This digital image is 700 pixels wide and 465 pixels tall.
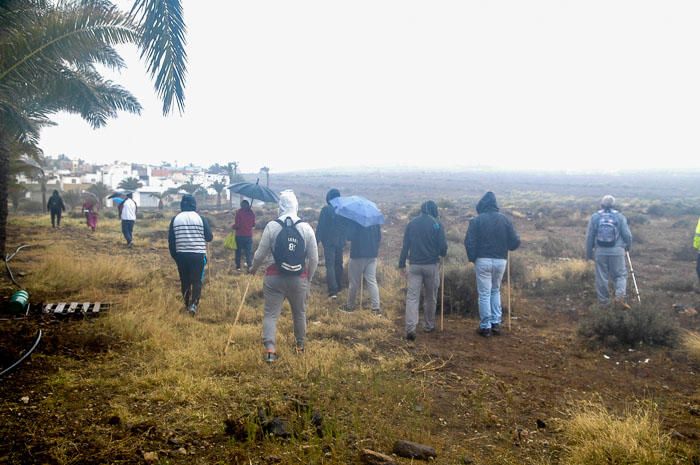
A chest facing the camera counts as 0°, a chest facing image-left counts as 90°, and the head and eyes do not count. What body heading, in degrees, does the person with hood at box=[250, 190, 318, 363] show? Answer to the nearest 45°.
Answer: approximately 180°

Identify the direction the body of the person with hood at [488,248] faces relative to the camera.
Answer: away from the camera

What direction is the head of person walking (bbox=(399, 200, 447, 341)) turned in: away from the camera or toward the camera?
away from the camera

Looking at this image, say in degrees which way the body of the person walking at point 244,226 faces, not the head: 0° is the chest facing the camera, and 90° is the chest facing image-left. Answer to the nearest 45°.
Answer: approximately 180°

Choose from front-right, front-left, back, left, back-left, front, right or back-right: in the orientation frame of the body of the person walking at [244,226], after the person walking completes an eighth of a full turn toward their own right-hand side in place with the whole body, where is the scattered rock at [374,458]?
back-right

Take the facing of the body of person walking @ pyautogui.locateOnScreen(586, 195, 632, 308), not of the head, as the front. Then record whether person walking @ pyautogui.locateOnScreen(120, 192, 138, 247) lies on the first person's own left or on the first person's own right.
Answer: on the first person's own left

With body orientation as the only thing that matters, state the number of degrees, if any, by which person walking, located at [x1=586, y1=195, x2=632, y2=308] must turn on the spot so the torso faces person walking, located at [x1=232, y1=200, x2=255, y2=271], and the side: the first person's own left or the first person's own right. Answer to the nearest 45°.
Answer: approximately 90° to the first person's own left

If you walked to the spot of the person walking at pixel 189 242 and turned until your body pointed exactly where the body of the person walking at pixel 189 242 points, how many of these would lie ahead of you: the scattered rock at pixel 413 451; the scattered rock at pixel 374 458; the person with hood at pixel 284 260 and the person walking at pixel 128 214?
1

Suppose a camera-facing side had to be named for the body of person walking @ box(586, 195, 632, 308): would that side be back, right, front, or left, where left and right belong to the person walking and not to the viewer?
back

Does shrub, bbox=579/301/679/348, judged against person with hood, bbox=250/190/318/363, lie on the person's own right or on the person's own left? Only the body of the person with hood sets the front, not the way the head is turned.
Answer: on the person's own right

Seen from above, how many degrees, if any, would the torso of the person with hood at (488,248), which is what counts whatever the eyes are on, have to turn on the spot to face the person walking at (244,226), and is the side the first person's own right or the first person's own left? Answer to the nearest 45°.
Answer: approximately 45° to the first person's own left

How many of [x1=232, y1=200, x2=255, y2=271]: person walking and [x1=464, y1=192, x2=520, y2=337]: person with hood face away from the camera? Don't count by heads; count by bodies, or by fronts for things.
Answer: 2

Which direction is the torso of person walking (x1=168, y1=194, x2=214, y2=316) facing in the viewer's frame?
away from the camera

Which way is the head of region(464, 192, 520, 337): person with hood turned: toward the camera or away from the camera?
away from the camera

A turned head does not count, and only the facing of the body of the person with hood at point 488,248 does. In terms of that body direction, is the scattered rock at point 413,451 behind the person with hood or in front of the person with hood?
behind

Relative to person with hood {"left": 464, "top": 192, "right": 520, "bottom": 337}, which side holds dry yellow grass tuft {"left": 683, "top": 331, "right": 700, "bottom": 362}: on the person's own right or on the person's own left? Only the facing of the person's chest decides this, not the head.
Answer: on the person's own right

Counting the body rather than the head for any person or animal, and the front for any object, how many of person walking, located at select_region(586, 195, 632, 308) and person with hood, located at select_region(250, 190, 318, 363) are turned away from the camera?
2
